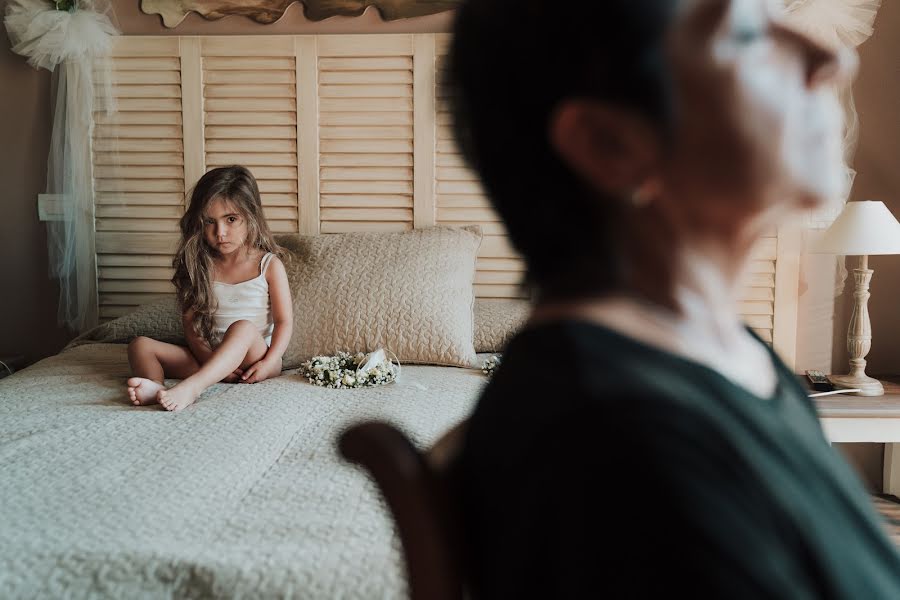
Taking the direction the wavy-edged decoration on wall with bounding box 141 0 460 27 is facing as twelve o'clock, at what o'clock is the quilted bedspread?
The quilted bedspread is roughly at 12 o'clock from the wavy-edged decoration on wall.

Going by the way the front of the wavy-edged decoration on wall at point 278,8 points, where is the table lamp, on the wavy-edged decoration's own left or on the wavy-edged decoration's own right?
on the wavy-edged decoration's own left

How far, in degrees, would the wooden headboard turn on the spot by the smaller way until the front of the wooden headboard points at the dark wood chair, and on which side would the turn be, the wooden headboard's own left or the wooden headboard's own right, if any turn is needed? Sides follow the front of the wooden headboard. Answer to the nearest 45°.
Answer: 0° — it already faces it

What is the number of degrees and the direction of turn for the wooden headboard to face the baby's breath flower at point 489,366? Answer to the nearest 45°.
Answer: approximately 45° to its left

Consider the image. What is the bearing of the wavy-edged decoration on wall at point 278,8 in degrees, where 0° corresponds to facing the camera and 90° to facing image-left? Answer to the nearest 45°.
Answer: approximately 0°

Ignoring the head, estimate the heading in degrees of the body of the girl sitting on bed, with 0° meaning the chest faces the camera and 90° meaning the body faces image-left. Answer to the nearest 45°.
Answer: approximately 45°

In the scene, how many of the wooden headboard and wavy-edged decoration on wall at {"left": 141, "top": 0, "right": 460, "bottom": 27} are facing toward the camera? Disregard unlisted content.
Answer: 2
